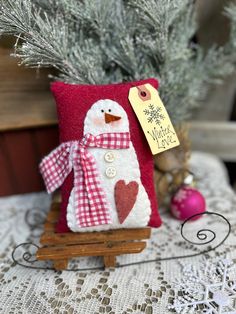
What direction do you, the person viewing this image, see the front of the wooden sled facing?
facing to the right of the viewer
